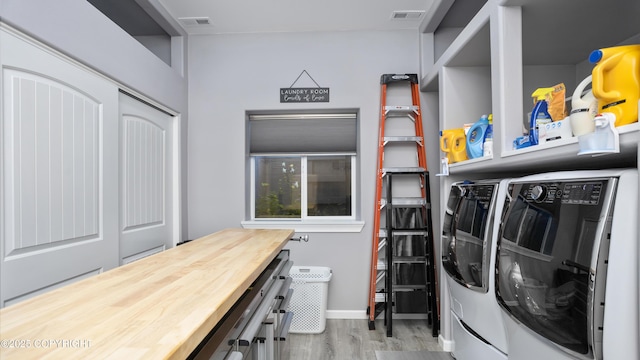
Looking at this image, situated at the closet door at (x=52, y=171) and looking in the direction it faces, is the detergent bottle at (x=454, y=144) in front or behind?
in front

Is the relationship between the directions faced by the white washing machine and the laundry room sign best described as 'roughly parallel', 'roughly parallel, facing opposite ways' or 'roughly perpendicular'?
roughly perpendicular

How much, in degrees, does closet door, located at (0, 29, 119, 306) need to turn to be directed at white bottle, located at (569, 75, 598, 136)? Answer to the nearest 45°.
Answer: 0° — it already faces it

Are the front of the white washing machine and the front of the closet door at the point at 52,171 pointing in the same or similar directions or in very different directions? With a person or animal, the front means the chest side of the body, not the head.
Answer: very different directions

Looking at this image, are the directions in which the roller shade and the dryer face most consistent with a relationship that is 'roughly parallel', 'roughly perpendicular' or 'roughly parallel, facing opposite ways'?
roughly perpendicular

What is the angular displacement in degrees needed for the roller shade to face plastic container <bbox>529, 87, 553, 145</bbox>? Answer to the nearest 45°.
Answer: approximately 45° to its left

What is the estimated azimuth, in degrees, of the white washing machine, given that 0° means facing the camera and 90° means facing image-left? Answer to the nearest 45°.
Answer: approximately 45°
